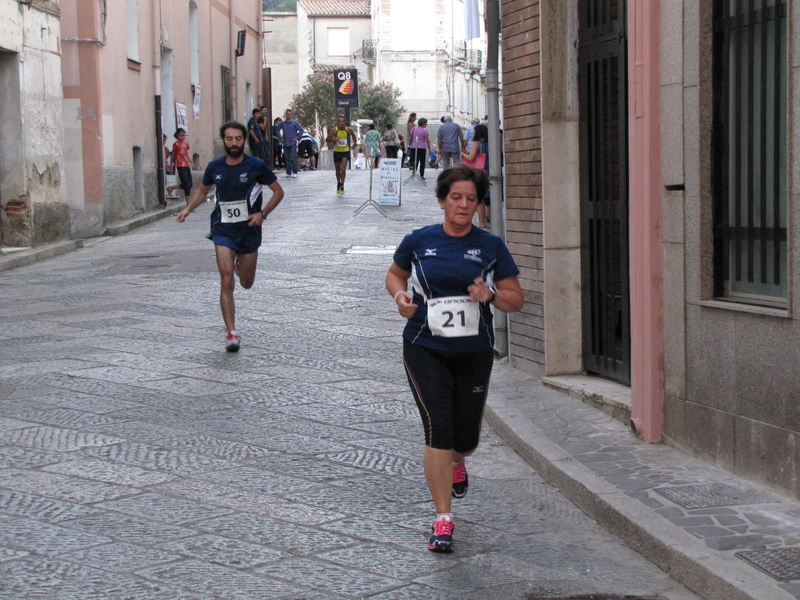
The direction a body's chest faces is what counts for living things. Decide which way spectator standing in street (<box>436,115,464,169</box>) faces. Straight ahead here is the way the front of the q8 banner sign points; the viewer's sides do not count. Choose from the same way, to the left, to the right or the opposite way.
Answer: the opposite way

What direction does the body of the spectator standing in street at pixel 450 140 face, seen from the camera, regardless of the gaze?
away from the camera

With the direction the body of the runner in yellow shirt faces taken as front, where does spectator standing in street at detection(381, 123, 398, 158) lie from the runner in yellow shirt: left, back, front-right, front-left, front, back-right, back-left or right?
back

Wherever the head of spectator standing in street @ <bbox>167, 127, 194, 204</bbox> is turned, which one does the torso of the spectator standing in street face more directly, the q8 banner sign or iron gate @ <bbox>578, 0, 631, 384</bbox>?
the iron gate

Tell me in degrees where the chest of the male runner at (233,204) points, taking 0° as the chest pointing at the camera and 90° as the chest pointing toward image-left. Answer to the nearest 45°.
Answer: approximately 0°

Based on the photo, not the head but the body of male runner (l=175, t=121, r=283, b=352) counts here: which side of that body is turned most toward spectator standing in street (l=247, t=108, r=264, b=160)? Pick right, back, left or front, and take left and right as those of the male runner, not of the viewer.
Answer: back

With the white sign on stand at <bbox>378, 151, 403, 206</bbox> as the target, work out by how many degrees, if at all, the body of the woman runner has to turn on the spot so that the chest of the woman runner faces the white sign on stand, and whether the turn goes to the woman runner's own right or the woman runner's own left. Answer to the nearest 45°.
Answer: approximately 180°

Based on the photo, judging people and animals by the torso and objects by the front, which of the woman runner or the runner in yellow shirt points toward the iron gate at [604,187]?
the runner in yellow shirt

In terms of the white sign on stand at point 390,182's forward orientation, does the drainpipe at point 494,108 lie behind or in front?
in front
